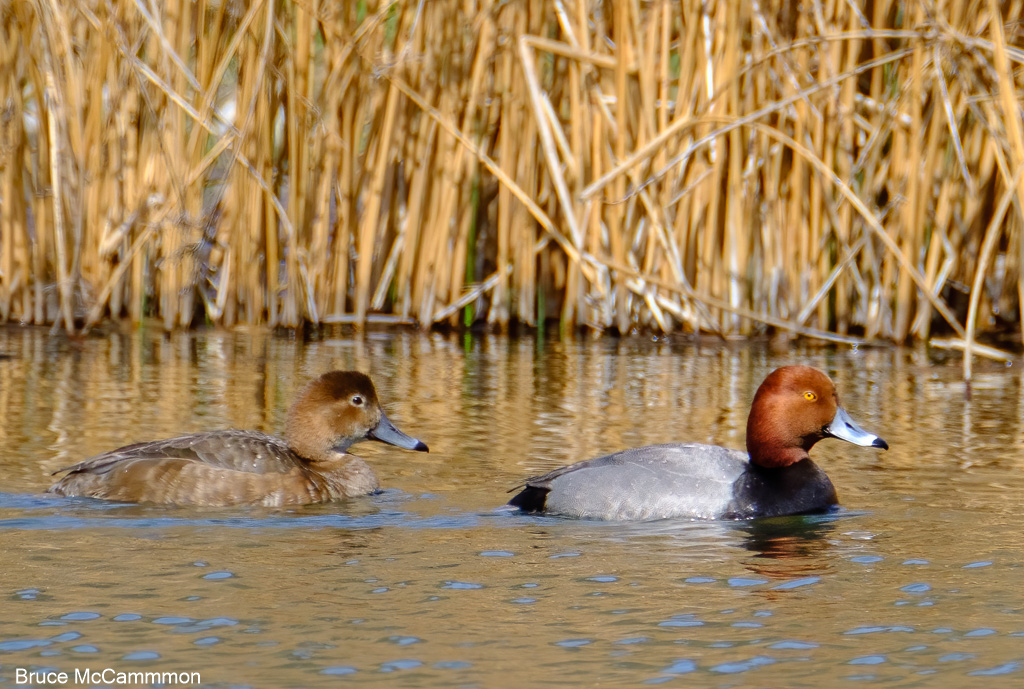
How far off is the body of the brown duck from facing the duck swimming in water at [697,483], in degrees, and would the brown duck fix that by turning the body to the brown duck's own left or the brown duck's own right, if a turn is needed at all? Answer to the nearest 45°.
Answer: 0° — it already faces it

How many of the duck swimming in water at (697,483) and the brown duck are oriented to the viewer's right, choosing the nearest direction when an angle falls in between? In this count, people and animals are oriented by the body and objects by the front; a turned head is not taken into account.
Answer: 2

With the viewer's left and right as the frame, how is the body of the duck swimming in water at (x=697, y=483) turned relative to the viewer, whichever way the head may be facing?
facing to the right of the viewer

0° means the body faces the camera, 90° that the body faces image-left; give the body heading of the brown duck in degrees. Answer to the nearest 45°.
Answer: approximately 270°

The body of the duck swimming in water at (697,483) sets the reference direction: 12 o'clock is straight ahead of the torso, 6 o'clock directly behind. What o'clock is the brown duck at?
The brown duck is roughly at 6 o'clock from the duck swimming in water.
